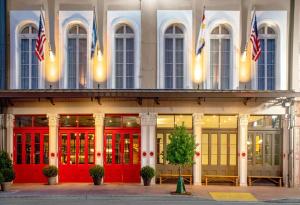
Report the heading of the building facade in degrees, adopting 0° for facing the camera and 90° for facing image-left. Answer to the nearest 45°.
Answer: approximately 0°

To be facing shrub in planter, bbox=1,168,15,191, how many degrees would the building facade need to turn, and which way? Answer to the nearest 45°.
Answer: approximately 45° to its right

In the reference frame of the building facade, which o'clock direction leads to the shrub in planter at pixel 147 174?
The shrub in planter is roughly at 12 o'clock from the building facade.

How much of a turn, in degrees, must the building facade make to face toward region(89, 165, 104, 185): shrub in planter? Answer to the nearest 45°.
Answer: approximately 45° to its right
